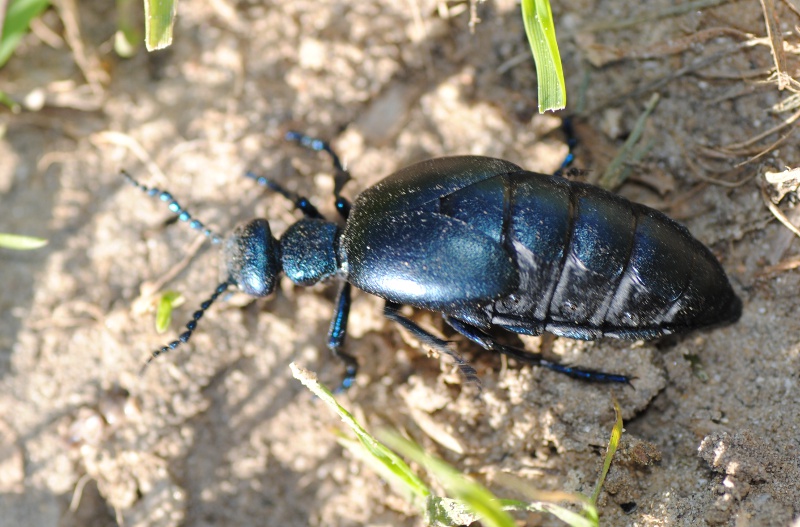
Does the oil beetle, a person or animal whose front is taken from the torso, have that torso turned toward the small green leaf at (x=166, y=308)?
yes

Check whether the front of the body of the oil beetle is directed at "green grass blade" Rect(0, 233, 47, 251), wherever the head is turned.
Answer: yes

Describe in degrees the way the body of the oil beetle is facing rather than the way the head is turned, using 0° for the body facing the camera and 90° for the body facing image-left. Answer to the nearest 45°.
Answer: approximately 90°

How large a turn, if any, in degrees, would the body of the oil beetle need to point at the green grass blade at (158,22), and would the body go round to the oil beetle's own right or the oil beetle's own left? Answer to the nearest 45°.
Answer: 0° — it already faces it

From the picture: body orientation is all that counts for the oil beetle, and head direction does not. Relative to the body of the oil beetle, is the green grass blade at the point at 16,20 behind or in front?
in front
